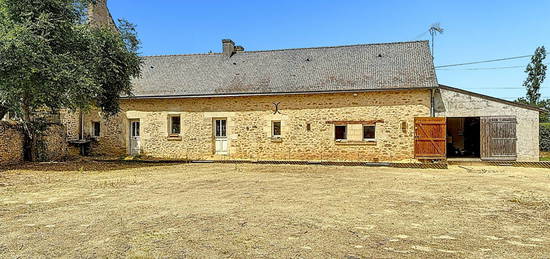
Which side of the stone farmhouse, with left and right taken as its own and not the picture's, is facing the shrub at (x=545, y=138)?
left

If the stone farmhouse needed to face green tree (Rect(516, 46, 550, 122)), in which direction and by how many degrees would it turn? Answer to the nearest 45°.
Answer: approximately 135° to its left

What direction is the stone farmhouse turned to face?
toward the camera

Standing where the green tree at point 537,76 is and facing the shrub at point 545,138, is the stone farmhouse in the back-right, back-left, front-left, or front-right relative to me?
front-right

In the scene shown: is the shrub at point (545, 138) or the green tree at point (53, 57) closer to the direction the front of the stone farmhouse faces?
the green tree

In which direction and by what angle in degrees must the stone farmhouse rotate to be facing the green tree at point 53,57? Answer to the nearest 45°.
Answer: approximately 45° to its right
